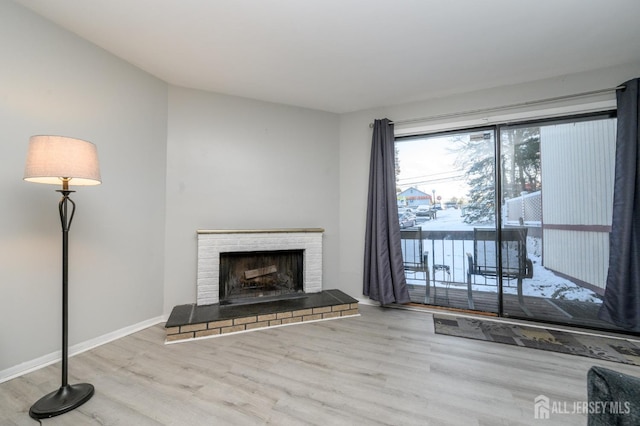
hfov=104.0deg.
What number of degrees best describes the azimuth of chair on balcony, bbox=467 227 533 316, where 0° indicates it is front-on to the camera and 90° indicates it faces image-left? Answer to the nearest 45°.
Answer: approximately 0°

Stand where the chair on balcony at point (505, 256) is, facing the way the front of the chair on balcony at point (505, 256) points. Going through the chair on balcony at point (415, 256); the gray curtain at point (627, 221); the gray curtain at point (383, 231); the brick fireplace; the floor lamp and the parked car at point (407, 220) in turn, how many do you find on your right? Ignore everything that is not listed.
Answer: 1
